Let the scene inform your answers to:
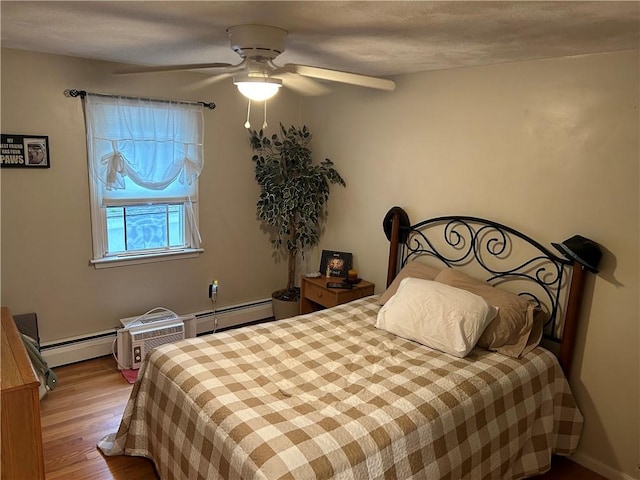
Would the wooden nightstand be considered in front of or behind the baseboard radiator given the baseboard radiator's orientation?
in front

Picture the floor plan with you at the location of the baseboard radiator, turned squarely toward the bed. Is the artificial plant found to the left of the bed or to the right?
left

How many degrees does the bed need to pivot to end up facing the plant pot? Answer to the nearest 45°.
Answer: approximately 135° to its right

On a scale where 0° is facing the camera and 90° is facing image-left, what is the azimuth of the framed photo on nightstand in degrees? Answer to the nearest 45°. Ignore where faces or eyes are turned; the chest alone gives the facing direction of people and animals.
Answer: approximately 0°

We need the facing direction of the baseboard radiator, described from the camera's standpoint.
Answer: facing the viewer and to the right of the viewer

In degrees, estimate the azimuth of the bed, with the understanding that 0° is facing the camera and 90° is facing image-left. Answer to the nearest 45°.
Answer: approximately 45°

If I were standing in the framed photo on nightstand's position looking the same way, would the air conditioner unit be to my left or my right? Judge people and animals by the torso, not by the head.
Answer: on my right

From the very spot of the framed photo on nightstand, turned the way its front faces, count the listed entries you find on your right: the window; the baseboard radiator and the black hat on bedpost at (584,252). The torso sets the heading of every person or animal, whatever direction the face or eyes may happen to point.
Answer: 2

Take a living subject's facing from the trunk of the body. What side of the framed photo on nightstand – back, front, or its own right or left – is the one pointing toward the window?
right

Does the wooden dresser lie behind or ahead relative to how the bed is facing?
ahead
